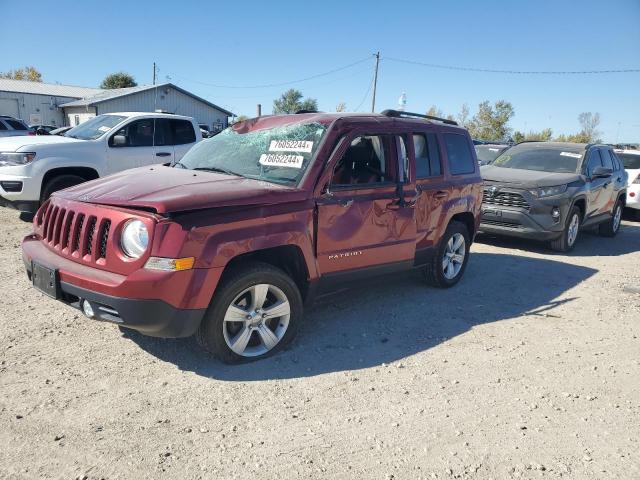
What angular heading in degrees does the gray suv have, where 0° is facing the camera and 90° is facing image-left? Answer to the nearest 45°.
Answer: approximately 45°

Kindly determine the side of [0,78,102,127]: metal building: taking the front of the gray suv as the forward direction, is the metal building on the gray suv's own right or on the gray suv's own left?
on the gray suv's own right

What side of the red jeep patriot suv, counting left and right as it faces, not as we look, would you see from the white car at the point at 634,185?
back

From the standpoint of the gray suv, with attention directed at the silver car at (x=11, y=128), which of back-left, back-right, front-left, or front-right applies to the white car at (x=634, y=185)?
back-right

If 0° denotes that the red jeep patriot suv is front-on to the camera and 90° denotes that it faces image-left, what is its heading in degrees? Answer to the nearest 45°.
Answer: approximately 45°

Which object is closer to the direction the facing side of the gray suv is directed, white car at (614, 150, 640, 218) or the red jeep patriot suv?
the red jeep patriot suv

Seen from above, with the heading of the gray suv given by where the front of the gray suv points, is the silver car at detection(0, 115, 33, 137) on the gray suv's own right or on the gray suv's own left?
on the gray suv's own right

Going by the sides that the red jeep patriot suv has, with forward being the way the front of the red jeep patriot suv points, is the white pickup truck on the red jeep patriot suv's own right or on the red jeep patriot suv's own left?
on the red jeep patriot suv's own right

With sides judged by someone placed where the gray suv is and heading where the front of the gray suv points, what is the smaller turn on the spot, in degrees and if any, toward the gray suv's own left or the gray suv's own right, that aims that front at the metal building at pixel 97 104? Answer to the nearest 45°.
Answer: approximately 90° to the gray suv's own right
